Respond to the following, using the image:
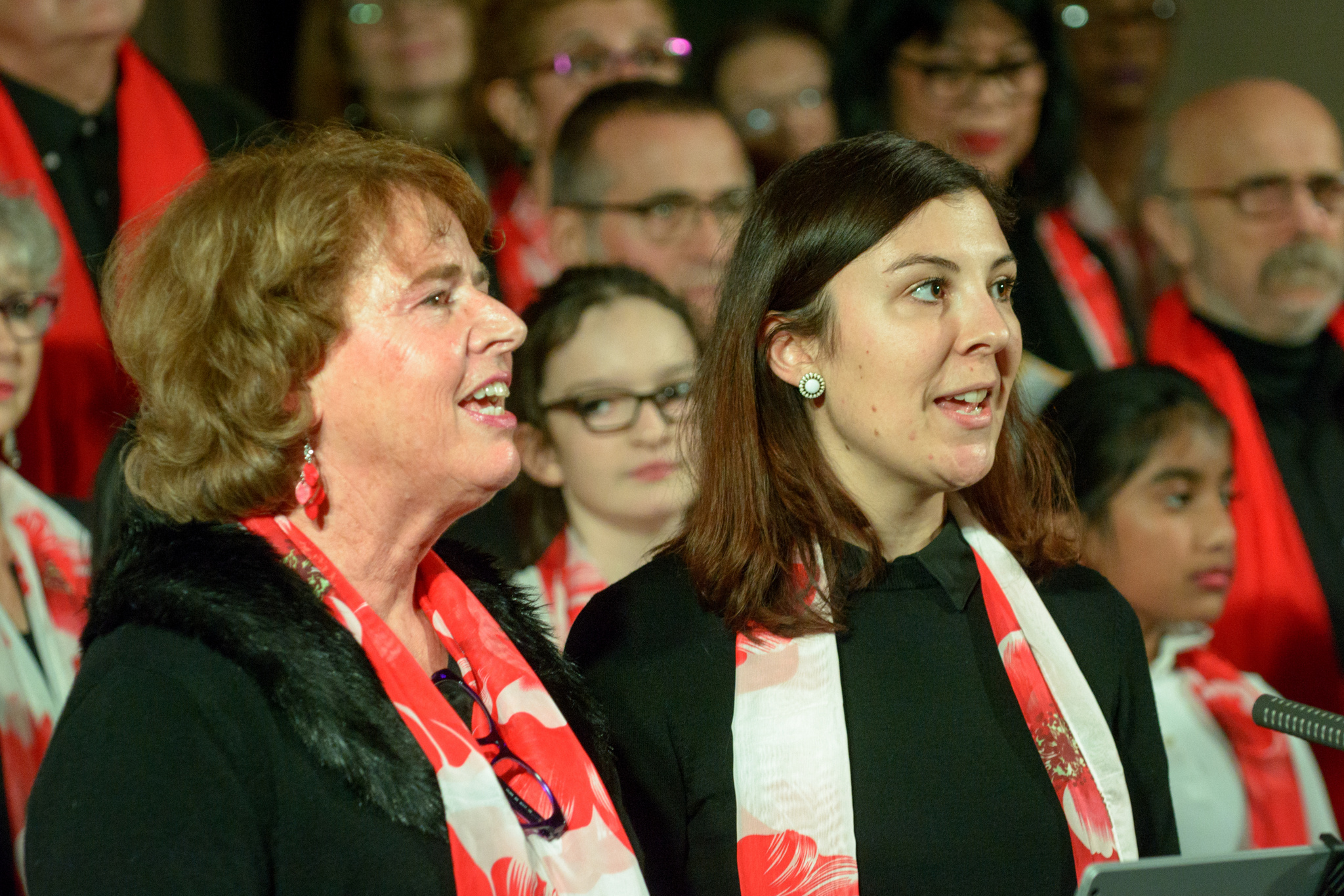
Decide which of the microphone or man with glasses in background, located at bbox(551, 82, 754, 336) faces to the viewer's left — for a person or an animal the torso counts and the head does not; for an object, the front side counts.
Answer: the microphone

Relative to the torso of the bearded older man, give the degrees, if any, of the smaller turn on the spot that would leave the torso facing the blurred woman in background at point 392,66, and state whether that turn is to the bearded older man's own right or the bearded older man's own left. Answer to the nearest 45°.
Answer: approximately 135° to the bearded older man's own right

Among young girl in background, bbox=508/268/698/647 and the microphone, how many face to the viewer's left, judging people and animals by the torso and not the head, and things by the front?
1

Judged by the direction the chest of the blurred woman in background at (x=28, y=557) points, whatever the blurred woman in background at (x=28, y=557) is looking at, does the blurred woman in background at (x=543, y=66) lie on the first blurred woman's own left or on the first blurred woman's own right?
on the first blurred woman's own left

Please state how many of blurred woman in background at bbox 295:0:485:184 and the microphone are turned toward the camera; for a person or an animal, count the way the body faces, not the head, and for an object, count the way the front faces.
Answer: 1

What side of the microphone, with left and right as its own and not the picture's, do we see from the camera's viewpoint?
left

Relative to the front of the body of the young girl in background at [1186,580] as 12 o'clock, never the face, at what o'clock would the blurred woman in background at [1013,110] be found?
The blurred woman in background is roughly at 7 o'clock from the young girl in background.

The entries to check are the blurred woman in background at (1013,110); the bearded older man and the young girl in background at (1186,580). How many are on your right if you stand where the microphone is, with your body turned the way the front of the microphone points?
3

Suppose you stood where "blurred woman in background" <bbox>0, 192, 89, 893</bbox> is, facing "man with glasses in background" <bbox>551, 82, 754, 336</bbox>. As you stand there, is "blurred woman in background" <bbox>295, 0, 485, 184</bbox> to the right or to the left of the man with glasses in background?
left
